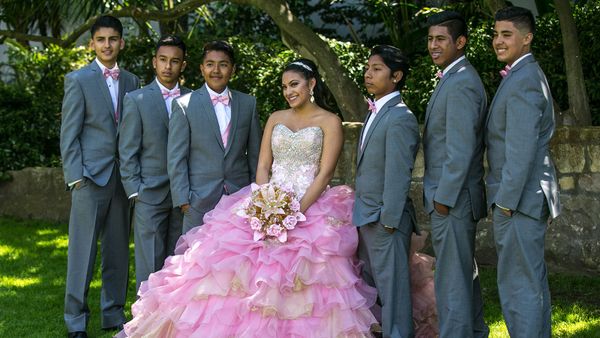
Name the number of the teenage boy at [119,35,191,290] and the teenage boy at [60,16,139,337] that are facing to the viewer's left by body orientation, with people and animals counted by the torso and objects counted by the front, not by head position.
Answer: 0

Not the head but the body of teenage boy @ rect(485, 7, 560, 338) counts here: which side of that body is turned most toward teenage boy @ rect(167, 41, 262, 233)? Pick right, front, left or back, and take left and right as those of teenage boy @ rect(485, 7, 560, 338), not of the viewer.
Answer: front

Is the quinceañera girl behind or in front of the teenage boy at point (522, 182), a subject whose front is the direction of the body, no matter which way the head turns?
in front

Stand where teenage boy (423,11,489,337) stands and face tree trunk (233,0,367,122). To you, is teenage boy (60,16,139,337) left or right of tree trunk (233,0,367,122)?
left

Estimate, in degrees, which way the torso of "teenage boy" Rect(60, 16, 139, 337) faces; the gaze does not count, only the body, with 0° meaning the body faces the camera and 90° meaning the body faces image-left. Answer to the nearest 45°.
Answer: approximately 315°

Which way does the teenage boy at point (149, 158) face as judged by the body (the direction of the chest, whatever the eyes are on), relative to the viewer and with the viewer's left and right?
facing the viewer and to the right of the viewer

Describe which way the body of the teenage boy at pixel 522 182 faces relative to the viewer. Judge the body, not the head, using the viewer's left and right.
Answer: facing to the left of the viewer

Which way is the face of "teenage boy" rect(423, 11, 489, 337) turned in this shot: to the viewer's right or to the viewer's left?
to the viewer's left

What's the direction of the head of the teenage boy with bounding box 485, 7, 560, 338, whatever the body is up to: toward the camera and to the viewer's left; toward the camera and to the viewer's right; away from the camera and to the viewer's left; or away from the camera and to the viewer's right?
toward the camera and to the viewer's left

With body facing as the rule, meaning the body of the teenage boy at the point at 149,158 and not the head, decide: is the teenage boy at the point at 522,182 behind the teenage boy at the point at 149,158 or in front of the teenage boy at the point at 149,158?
in front
